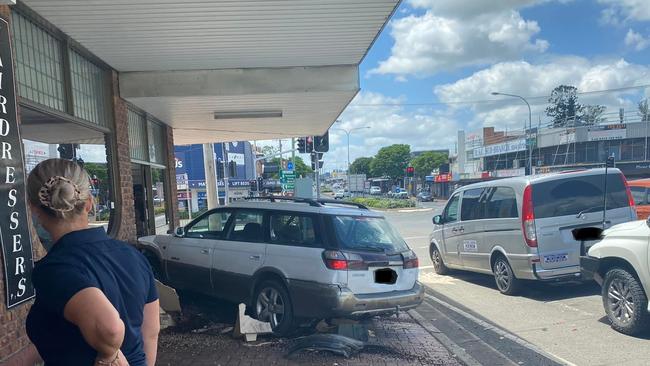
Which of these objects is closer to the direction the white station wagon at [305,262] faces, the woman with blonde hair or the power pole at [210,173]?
the power pole

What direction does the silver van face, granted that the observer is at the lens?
facing away from the viewer and to the left of the viewer

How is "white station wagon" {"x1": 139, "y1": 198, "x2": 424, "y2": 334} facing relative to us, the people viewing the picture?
facing away from the viewer and to the left of the viewer

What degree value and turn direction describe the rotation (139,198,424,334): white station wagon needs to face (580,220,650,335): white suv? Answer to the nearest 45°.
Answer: approximately 135° to its right

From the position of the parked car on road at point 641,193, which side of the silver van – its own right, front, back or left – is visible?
right

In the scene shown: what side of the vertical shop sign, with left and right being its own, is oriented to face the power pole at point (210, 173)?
left

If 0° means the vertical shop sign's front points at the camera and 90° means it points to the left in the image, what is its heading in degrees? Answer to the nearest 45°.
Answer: approximately 315°

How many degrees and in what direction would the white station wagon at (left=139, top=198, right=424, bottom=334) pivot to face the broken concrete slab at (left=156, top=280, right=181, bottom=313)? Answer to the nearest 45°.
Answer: approximately 45° to its left

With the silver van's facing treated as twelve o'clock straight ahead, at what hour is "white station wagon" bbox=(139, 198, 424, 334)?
The white station wagon is roughly at 9 o'clock from the silver van.
